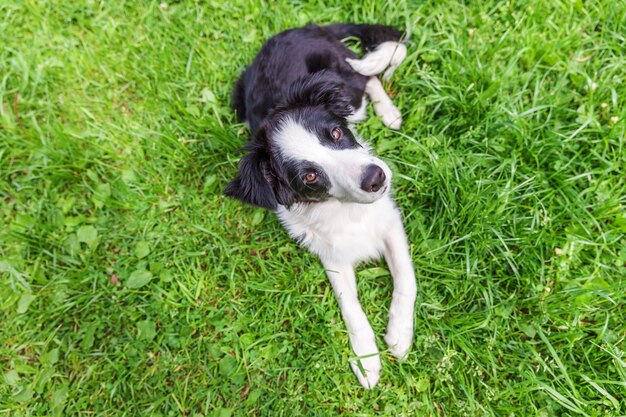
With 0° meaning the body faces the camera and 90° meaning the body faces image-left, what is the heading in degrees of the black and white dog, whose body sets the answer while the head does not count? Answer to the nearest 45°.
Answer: approximately 0°
